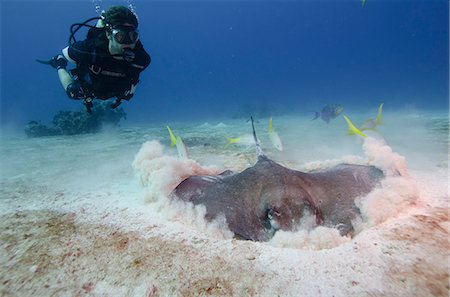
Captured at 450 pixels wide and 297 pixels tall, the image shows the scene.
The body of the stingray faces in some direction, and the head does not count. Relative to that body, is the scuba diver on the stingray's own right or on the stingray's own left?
on the stingray's own right

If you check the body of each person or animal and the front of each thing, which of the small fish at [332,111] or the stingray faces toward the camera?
the stingray

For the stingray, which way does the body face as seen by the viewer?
toward the camera

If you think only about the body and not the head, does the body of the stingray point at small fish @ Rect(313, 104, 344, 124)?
no

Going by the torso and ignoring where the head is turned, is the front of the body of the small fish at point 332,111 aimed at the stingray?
no

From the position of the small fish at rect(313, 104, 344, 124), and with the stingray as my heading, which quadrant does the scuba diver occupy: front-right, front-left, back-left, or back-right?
front-right

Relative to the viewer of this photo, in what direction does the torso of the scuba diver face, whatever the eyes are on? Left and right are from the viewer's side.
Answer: facing the viewer and to the right of the viewer

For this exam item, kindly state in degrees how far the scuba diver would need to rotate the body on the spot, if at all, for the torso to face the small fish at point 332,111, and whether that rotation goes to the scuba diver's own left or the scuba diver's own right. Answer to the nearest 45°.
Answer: approximately 45° to the scuba diver's own left

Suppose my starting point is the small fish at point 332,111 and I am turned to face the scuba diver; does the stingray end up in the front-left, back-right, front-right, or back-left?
front-left
